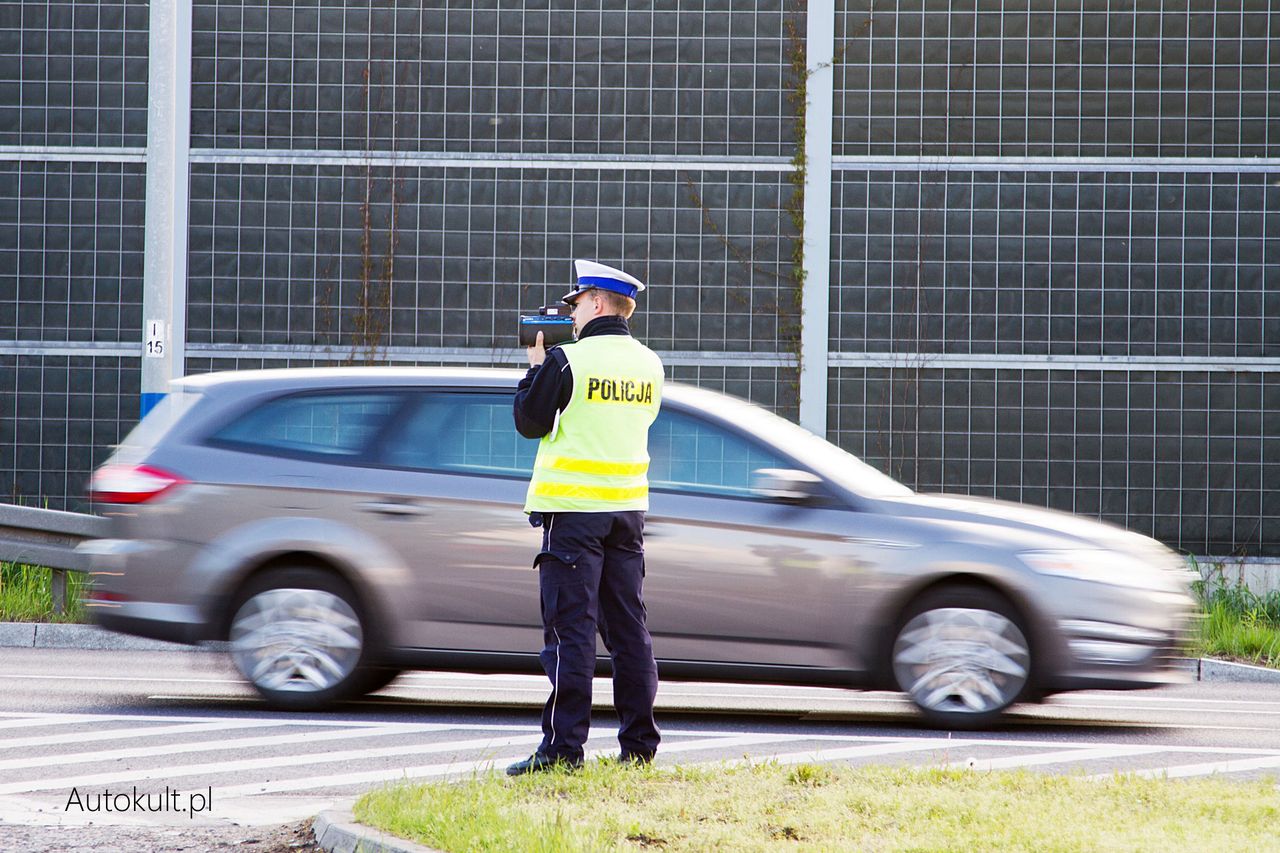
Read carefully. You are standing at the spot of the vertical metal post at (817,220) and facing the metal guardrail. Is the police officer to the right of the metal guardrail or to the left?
left

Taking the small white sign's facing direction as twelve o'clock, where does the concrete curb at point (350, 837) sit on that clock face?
The concrete curb is roughly at 12 o'clock from the small white sign.

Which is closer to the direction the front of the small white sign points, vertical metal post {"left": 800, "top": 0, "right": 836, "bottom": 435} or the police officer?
the police officer

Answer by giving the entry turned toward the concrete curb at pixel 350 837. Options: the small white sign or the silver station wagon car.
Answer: the small white sign

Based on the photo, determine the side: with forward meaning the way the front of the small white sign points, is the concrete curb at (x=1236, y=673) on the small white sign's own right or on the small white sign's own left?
on the small white sign's own left

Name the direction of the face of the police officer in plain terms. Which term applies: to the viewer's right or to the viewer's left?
to the viewer's left

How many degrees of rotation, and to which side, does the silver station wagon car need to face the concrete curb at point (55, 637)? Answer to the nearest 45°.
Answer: approximately 135° to its left

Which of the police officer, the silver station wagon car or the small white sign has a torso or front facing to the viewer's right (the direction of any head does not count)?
the silver station wagon car

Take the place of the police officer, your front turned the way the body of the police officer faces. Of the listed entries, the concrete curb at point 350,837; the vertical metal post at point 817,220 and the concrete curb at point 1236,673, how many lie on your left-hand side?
1

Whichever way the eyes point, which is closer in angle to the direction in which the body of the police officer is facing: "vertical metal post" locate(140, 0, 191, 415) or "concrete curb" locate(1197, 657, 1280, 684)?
the vertical metal post

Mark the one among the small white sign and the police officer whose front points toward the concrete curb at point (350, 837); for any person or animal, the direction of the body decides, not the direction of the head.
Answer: the small white sign

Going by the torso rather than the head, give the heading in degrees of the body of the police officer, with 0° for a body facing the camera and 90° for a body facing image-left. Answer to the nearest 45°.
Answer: approximately 135°

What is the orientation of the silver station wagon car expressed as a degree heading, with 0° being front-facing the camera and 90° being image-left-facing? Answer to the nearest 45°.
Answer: approximately 270°
